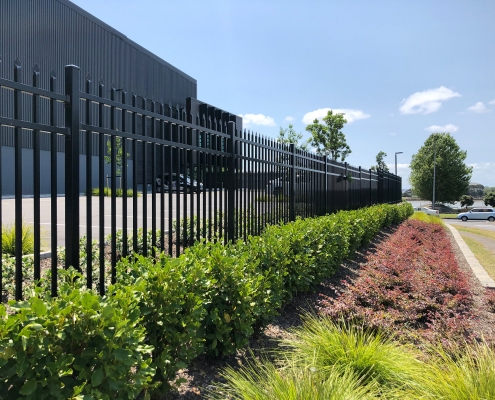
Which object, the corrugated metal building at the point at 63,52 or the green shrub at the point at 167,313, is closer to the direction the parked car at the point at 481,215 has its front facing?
the corrugated metal building

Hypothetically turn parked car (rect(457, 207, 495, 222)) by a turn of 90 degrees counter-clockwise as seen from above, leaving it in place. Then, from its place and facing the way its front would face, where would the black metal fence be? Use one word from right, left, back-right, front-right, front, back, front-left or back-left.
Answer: front

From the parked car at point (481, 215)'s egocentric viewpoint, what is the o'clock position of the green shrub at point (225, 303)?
The green shrub is roughly at 9 o'clock from the parked car.

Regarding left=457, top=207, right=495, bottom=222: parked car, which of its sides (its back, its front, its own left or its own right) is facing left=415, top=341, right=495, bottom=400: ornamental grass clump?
left

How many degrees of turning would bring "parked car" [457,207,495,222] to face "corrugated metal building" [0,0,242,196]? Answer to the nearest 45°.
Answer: approximately 45° to its left

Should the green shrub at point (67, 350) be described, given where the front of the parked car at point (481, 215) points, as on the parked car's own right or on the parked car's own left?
on the parked car's own left

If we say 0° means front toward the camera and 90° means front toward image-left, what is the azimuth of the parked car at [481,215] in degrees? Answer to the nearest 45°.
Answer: approximately 90°

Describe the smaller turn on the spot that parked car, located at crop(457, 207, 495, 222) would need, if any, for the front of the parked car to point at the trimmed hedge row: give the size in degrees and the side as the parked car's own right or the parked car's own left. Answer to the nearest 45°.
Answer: approximately 90° to the parked car's own left

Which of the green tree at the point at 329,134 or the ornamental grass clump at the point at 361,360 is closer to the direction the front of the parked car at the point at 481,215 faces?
the green tree
